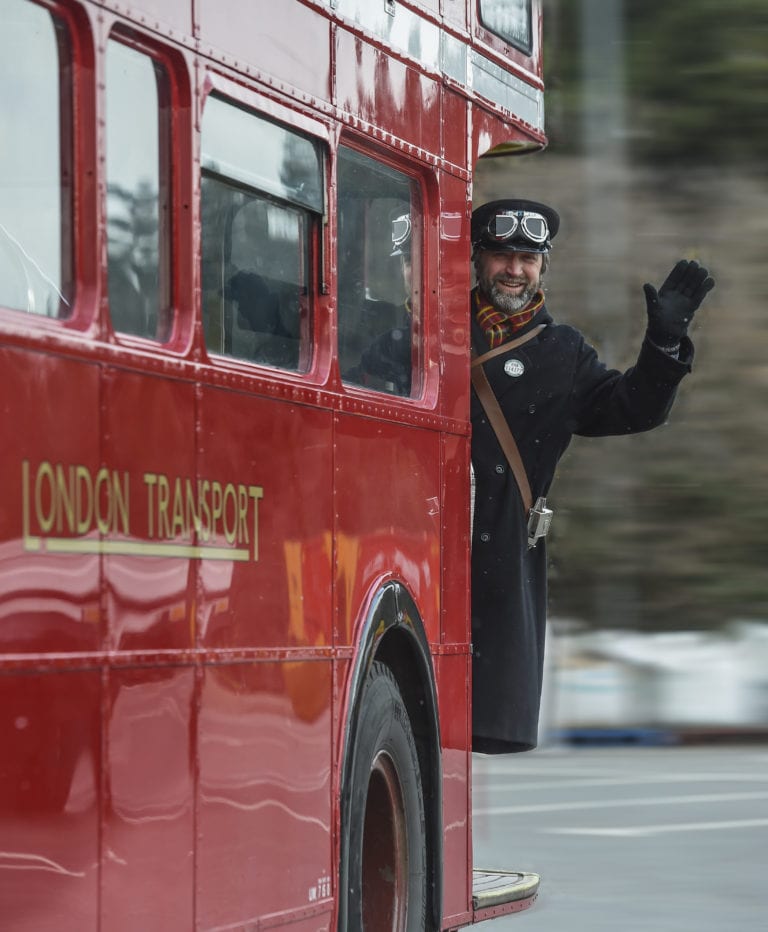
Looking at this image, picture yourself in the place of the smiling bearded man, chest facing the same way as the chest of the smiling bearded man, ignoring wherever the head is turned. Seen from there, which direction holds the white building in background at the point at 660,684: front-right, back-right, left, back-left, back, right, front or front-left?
back

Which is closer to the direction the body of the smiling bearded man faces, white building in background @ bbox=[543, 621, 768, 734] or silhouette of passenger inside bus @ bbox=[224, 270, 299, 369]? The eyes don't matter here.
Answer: the silhouette of passenger inside bus

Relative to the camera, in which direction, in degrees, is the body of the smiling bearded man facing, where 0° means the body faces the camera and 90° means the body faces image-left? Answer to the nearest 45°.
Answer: approximately 0°

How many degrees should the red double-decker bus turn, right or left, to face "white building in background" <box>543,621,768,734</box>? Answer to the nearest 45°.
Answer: approximately 135° to its right
